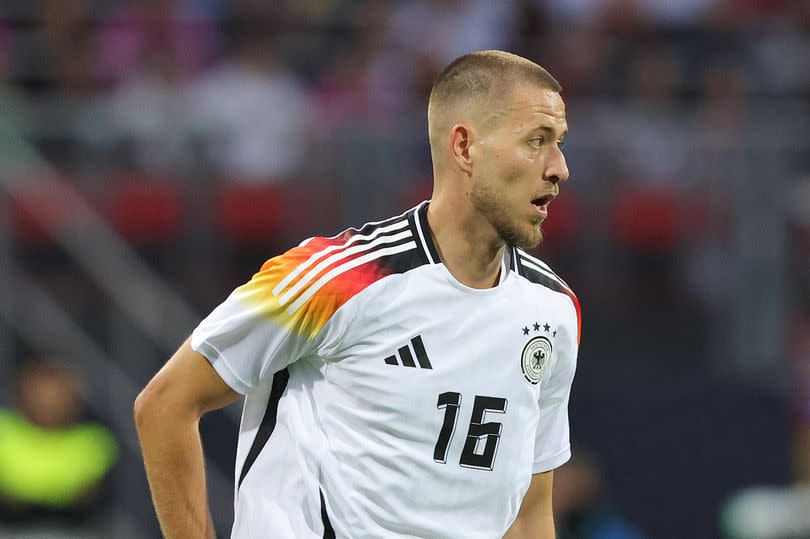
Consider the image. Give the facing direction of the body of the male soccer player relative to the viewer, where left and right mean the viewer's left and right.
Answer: facing the viewer and to the right of the viewer

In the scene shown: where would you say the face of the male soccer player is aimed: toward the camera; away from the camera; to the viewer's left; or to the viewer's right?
to the viewer's right
